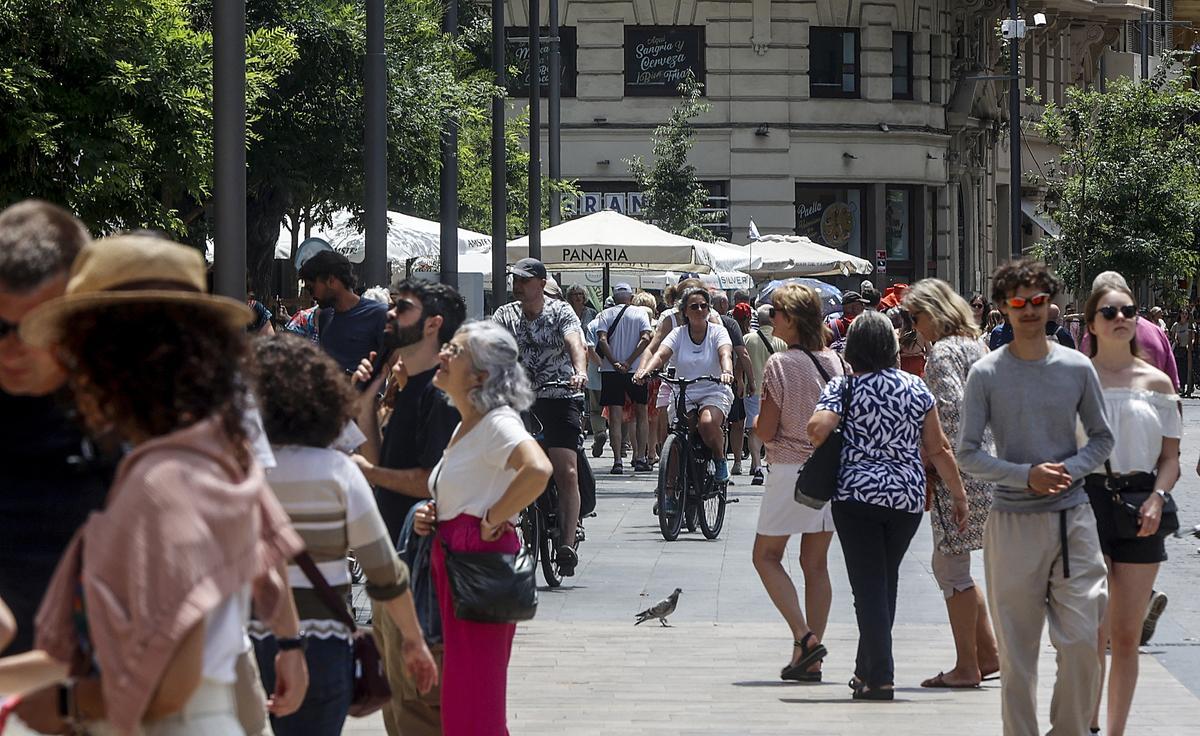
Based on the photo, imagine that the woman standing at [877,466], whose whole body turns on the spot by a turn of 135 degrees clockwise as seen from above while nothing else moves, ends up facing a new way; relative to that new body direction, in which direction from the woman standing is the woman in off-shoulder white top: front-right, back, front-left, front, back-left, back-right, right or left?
front

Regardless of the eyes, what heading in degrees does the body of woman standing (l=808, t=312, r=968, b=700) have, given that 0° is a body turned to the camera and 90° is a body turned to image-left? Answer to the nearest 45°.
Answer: approximately 180°

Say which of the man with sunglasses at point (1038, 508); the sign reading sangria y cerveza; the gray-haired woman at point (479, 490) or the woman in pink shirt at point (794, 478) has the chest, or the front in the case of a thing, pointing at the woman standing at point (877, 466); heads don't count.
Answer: the sign reading sangria y cerveza

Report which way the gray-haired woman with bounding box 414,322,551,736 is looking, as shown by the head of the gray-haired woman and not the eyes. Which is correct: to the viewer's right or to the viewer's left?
to the viewer's left

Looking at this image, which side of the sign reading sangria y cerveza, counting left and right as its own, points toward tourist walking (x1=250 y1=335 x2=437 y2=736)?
front

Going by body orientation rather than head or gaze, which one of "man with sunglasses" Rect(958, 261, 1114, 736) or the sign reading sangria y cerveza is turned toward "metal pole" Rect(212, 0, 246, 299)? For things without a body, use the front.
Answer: the sign reading sangria y cerveza

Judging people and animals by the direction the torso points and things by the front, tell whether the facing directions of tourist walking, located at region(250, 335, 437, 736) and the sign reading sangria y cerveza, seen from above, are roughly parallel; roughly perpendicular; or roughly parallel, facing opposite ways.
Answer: roughly parallel, facing opposite ways

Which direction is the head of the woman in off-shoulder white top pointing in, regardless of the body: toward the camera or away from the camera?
toward the camera

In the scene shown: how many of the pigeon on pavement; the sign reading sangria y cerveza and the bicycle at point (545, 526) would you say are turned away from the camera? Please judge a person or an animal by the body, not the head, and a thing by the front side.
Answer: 0

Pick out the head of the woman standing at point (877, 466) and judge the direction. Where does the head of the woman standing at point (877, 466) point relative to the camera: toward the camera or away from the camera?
away from the camera

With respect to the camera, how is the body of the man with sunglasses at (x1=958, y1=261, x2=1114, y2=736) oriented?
toward the camera

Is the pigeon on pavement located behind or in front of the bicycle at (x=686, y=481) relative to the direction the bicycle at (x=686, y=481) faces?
in front

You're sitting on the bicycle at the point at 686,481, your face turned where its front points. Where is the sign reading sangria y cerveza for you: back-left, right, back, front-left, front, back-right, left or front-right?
back-right

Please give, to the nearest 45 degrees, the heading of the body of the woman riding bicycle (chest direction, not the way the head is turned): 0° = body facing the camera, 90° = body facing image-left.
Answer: approximately 45°
